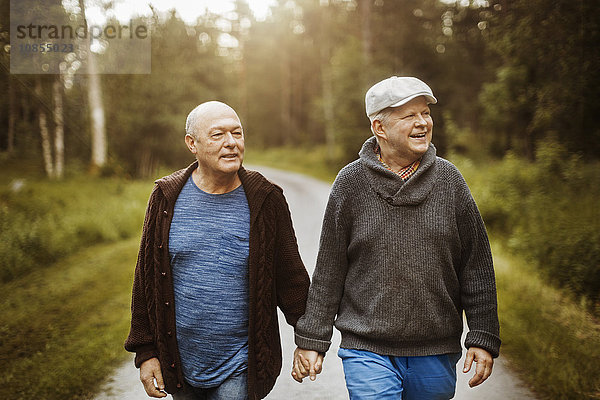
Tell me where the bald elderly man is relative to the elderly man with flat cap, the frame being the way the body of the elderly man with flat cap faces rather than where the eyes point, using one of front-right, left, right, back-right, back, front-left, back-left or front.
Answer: right

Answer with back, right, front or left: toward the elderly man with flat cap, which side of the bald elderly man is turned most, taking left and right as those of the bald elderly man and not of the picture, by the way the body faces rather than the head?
left

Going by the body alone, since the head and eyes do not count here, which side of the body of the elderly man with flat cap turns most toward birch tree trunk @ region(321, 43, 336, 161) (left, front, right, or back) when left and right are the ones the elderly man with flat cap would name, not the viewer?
back

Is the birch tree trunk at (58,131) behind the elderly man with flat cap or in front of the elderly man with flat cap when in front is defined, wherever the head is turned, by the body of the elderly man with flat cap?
behind

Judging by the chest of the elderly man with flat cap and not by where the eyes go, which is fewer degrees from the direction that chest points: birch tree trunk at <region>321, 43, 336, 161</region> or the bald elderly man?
the bald elderly man

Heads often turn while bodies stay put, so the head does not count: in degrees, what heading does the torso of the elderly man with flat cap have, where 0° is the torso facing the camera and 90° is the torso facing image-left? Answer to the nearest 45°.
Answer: approximately 0°

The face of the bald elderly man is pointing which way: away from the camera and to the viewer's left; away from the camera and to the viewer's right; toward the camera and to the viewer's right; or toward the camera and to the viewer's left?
toward the camera and to the viewer's right

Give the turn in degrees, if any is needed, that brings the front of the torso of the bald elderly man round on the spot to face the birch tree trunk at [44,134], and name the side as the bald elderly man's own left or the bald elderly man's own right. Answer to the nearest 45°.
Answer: approximately 180°

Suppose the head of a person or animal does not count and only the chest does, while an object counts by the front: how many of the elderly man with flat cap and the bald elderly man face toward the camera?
2
